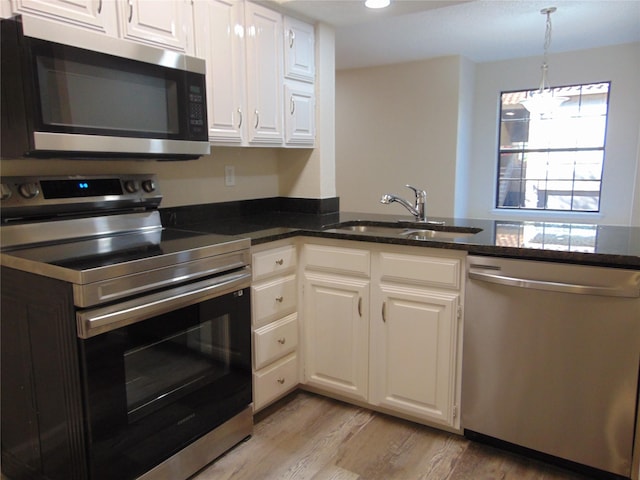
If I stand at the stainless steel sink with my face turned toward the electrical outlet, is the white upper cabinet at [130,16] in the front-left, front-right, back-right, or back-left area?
front-left

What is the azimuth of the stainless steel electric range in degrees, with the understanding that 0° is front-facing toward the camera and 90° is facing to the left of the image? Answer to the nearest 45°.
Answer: approximately 315°

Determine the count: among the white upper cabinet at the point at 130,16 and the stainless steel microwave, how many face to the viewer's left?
0

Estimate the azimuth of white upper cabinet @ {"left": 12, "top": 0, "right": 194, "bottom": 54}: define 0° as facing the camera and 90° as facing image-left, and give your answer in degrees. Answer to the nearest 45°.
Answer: approximately 315°

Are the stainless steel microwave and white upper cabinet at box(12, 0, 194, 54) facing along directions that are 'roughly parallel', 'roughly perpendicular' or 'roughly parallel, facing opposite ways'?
roughly parallel

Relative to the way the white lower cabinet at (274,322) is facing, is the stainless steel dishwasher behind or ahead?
ahead

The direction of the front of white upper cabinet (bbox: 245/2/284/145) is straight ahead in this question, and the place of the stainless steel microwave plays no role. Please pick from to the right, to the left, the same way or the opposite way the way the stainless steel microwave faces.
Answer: the same way

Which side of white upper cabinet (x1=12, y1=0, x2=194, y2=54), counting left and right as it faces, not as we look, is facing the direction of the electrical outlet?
left

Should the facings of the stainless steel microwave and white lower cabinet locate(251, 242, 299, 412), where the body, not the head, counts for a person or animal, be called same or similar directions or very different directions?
same or similar directions

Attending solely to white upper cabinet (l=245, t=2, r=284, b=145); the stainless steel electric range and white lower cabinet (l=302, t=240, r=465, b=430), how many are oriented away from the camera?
0

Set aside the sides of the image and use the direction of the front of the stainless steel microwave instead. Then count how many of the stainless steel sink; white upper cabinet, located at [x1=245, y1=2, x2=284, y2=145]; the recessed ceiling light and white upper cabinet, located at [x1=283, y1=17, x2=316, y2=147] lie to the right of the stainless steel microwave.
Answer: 0

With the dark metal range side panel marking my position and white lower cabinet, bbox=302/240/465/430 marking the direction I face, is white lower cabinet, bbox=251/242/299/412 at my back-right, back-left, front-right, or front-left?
front-left
